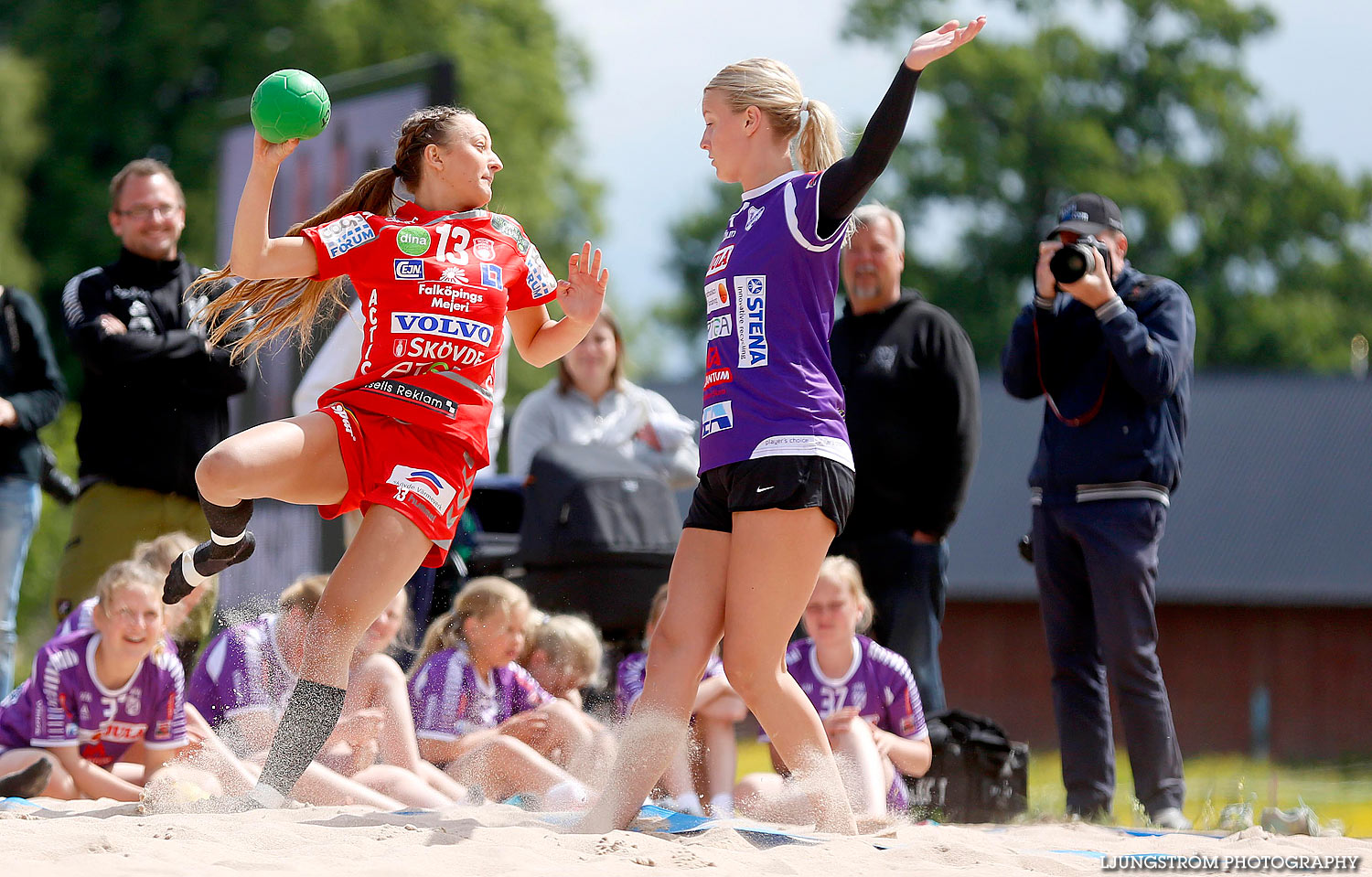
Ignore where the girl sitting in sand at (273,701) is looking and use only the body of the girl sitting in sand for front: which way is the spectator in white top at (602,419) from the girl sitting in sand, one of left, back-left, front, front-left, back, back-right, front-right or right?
left

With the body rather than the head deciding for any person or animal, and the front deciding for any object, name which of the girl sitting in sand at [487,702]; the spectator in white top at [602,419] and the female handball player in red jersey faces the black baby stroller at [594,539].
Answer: the spectator in white top

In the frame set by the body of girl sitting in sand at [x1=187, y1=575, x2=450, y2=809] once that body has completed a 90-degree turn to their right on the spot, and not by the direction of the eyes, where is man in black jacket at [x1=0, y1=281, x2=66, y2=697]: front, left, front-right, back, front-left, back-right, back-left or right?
right

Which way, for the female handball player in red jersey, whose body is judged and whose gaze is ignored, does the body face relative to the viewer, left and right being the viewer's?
facing the viewer

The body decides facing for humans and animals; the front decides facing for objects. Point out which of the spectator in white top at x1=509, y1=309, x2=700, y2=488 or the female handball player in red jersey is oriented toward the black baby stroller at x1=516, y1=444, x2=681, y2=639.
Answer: the spectator in white top

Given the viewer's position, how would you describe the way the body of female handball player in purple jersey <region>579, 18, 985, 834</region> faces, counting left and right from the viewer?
facing the viewer and to the left of the viewer

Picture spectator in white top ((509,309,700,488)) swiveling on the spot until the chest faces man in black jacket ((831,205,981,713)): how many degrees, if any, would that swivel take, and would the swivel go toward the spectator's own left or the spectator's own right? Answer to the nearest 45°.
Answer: approximately 45° to the spectator's own left

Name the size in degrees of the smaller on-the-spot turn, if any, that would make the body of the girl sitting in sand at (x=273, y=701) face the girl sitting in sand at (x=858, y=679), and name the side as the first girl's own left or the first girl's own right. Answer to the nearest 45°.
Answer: approximately 45° to the first girl's own left

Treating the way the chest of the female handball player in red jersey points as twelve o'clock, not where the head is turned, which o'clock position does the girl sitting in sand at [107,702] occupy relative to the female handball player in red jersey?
The girl sitting in sand is roughly at 5 o'clock from the female handball player in red jersey.

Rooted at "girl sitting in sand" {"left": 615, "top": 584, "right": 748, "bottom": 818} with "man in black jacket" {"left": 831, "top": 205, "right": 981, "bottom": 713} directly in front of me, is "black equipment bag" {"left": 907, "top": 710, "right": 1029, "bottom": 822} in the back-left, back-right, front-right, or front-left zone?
front-right

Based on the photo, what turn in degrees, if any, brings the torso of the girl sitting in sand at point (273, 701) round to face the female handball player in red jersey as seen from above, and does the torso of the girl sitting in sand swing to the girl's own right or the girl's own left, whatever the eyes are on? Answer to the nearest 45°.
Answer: approximately 45° to the girl's own right

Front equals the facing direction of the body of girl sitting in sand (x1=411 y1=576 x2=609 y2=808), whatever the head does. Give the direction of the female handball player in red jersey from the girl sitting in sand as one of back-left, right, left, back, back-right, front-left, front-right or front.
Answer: front-right

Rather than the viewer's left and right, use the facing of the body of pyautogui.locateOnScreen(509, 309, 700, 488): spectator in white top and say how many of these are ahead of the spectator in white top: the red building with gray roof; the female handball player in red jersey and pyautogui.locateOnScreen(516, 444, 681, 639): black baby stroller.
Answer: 2

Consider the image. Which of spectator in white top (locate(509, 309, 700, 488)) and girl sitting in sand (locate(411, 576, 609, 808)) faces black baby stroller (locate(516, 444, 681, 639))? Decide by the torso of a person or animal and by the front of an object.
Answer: the spectator in white top
